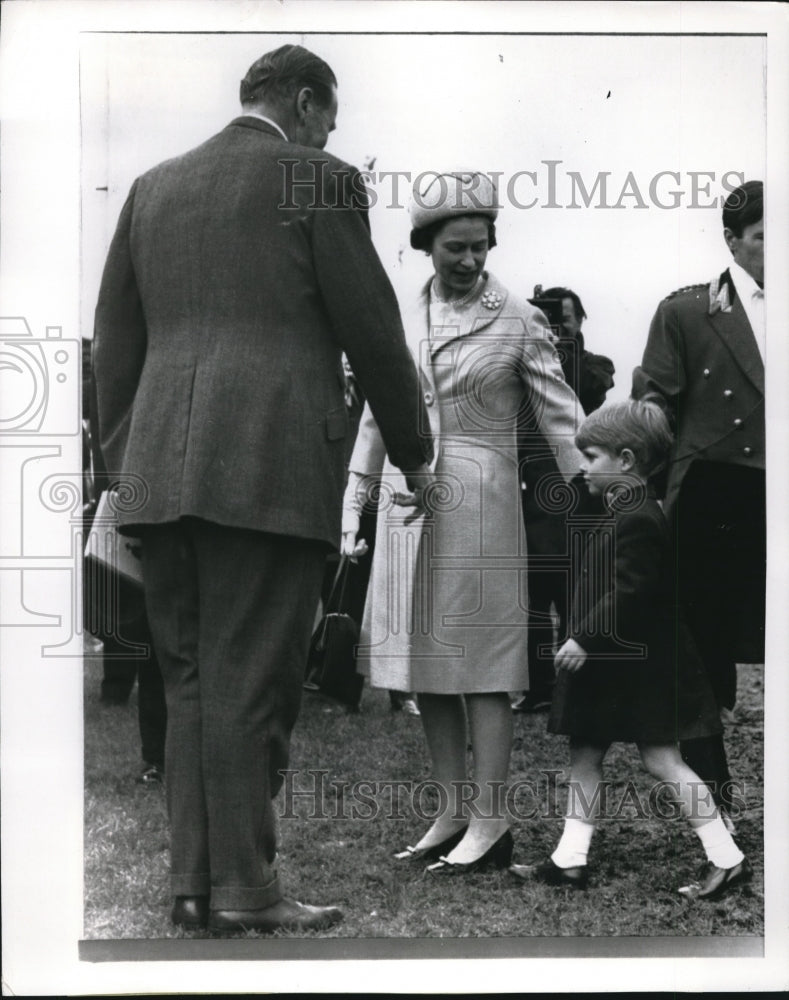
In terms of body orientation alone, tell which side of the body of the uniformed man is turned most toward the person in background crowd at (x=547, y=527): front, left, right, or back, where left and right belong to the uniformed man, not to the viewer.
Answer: right

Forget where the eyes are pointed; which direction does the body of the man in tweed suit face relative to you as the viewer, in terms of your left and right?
facing away from the viewer and to the right of the viewer

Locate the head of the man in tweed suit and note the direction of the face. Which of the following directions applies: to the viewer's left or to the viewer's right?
to the viewer's right

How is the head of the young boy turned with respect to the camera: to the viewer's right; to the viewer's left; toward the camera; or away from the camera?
to the viewer's left

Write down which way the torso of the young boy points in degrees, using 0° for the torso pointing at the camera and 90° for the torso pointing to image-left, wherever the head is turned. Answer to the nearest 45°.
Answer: approximately 90°
